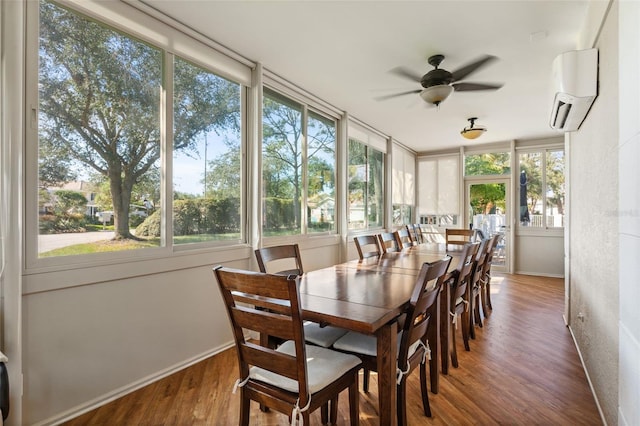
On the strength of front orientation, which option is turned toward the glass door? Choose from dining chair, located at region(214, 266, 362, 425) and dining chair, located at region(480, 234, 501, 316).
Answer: dining chair, located at region(214, 266, 362, 425)

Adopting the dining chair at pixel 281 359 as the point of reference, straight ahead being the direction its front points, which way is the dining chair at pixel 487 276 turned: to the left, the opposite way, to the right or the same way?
to the left

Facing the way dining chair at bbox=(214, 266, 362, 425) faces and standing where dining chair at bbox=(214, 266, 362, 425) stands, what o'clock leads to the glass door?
The glass door is roughly at 12 o'clock from the dining chair.

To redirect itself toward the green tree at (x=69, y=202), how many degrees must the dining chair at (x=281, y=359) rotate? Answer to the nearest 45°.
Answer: approximately 90° to its left

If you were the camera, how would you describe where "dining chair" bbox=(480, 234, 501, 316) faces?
facing to the left of the viewer

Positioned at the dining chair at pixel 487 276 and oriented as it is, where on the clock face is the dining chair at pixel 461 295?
the dining chair at pixel 461 295 is roughly at 9 o'clock from the dining chair at pixel 487 276.

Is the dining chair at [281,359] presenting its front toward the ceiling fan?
yes

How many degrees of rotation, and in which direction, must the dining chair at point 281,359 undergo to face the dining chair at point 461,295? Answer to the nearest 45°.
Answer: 0° — it already faces it

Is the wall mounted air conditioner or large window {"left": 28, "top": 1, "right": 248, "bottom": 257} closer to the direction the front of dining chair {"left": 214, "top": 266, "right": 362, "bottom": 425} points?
the wall mounted air conditioner

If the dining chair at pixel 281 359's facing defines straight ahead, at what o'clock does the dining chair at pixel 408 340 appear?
the dining chair at pixel 408 340 is roughly at 1 o'clock from the dining chair at pixel 281 359.

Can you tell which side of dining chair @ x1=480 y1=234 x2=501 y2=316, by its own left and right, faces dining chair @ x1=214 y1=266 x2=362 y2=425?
left

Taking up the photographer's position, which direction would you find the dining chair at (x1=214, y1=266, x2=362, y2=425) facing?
facing away from the viewer and to the right of the viewer

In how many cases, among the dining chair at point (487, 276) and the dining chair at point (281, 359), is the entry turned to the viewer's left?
1

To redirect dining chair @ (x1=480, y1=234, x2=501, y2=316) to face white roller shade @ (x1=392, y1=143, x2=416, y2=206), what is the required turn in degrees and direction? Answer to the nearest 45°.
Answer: approximately 45° to its right
